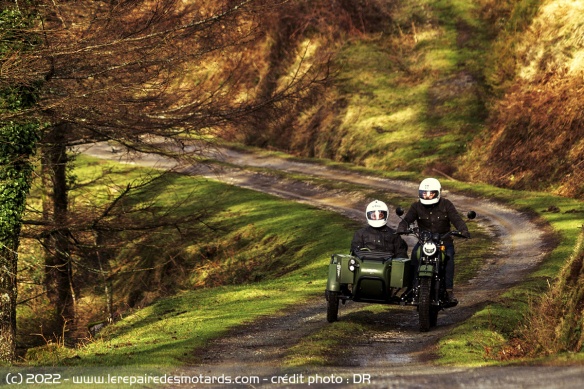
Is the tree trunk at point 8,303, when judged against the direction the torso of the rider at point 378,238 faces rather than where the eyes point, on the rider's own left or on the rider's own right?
on the rider's own right

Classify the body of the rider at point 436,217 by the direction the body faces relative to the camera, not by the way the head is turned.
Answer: toward the camera

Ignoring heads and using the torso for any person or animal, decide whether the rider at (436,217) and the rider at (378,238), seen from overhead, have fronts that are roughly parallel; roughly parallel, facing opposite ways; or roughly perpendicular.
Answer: roughly parallel

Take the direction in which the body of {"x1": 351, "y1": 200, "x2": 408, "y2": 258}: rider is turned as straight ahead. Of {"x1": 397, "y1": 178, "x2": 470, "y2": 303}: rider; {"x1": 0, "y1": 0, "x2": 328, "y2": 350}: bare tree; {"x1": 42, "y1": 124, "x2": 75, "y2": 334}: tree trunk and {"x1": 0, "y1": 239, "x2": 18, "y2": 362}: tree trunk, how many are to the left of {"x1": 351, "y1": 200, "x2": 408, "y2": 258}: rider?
1

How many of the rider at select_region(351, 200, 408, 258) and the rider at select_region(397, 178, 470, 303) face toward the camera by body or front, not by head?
2

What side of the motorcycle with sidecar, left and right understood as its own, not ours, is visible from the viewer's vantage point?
front

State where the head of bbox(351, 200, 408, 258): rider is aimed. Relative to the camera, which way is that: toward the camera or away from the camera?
toward the camera
